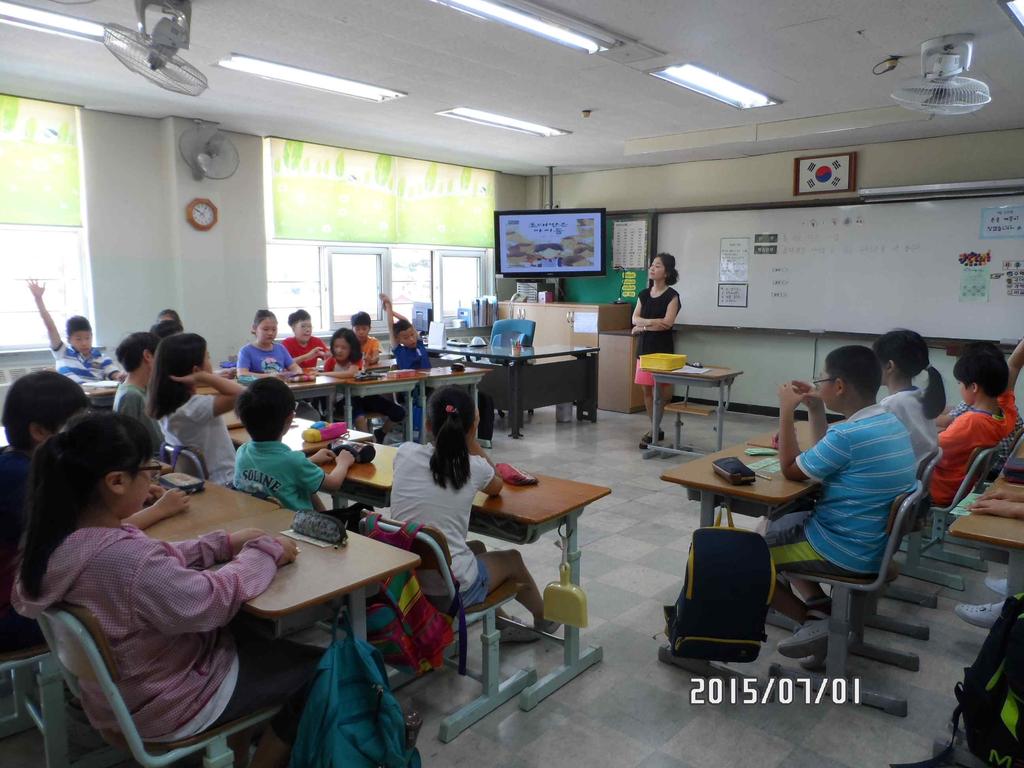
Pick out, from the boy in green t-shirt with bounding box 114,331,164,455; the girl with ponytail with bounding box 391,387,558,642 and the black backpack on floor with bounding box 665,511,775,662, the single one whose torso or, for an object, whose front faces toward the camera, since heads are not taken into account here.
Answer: the black backpack on floor

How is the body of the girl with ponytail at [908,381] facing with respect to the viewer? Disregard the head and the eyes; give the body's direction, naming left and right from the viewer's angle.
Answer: facing away from the viewer and to the left of the viewer

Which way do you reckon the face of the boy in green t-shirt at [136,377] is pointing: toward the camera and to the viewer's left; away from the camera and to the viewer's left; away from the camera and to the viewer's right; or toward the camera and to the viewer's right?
away from the camera and to the viewer's right

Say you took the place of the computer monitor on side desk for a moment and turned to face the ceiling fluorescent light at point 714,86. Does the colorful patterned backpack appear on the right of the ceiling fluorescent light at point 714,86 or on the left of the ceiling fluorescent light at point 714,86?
right

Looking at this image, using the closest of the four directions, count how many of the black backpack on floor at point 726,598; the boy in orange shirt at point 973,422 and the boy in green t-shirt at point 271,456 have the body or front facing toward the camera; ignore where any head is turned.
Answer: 1

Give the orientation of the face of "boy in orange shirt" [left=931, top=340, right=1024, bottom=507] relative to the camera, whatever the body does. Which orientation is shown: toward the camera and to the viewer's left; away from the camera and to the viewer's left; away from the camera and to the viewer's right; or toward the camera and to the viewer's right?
away from the camera and to the viewer's left

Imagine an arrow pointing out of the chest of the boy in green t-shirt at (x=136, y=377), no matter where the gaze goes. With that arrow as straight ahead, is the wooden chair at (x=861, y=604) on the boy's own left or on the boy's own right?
on the boy's own right

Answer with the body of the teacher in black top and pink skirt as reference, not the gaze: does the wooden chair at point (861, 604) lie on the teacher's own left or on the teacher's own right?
on the teacher's own left

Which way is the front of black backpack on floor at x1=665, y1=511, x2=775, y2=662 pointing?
toward the camera

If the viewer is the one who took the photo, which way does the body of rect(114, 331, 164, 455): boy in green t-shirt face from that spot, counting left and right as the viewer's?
facing away from the viewer and to the right of the viewer

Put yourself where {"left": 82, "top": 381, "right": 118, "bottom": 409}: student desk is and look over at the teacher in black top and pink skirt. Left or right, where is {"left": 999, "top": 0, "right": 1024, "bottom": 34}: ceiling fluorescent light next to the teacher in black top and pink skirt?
right

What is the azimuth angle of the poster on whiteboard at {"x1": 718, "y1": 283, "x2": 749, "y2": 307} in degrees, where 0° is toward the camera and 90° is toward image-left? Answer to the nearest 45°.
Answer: approximately 0°

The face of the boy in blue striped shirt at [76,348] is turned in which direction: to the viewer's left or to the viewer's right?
to the viewer's right

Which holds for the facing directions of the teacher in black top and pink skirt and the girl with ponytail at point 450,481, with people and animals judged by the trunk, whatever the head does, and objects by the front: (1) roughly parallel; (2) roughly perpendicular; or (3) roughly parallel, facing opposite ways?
roughly parallel, facing opposite ways

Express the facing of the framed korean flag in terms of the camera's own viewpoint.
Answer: facing the viewer and to the left of the viewer

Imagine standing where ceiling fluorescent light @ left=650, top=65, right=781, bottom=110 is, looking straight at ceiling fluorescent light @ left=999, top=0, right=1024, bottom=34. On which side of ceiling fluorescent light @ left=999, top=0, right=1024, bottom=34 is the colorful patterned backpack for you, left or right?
right

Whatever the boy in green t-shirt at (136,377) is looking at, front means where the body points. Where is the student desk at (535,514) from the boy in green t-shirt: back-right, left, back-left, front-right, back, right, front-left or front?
right

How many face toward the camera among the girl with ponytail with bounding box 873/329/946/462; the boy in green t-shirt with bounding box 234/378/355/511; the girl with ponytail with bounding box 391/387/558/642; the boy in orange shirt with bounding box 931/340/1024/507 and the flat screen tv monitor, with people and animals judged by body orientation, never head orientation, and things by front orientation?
1
